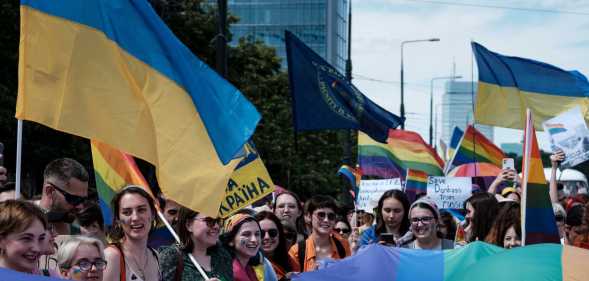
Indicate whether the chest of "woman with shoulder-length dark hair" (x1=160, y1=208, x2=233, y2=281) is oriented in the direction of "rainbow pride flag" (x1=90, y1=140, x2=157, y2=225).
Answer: no

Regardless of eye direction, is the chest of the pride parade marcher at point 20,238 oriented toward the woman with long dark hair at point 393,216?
no

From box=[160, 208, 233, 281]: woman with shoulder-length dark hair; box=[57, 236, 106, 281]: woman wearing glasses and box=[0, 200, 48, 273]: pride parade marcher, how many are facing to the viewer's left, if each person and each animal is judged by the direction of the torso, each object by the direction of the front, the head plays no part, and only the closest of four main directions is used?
0

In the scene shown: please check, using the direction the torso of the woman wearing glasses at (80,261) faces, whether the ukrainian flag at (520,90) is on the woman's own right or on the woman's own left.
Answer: on the woman's own left

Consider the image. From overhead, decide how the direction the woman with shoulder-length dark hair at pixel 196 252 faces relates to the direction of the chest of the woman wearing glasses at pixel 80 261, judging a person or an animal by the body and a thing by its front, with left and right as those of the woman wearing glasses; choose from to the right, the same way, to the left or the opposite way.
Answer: the same way

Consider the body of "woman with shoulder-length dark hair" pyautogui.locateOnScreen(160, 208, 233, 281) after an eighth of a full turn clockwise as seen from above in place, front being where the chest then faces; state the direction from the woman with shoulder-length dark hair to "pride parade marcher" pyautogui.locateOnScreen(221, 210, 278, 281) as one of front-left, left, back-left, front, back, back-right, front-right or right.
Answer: back-left

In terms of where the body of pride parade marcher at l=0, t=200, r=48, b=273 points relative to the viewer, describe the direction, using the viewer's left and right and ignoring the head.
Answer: facing the viewer and to the right of the viewer

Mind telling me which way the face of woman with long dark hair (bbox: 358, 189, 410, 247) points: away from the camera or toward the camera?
toward the camera

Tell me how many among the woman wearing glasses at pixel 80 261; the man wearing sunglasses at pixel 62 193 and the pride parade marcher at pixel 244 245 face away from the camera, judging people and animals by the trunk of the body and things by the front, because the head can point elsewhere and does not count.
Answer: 0

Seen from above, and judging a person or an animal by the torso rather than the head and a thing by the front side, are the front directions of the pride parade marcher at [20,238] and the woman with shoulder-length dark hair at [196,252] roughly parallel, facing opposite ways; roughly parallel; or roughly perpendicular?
roughly parallel

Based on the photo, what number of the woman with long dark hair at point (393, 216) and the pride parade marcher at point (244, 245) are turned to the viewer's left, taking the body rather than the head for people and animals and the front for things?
0

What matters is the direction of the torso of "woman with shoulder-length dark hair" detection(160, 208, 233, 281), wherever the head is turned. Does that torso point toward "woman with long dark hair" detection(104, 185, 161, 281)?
no

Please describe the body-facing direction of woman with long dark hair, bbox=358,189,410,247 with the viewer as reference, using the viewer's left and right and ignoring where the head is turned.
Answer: facing the viewer

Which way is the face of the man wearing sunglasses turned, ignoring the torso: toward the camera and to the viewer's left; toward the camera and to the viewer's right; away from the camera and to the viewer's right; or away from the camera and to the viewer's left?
toward the camera and to the viewer's right
